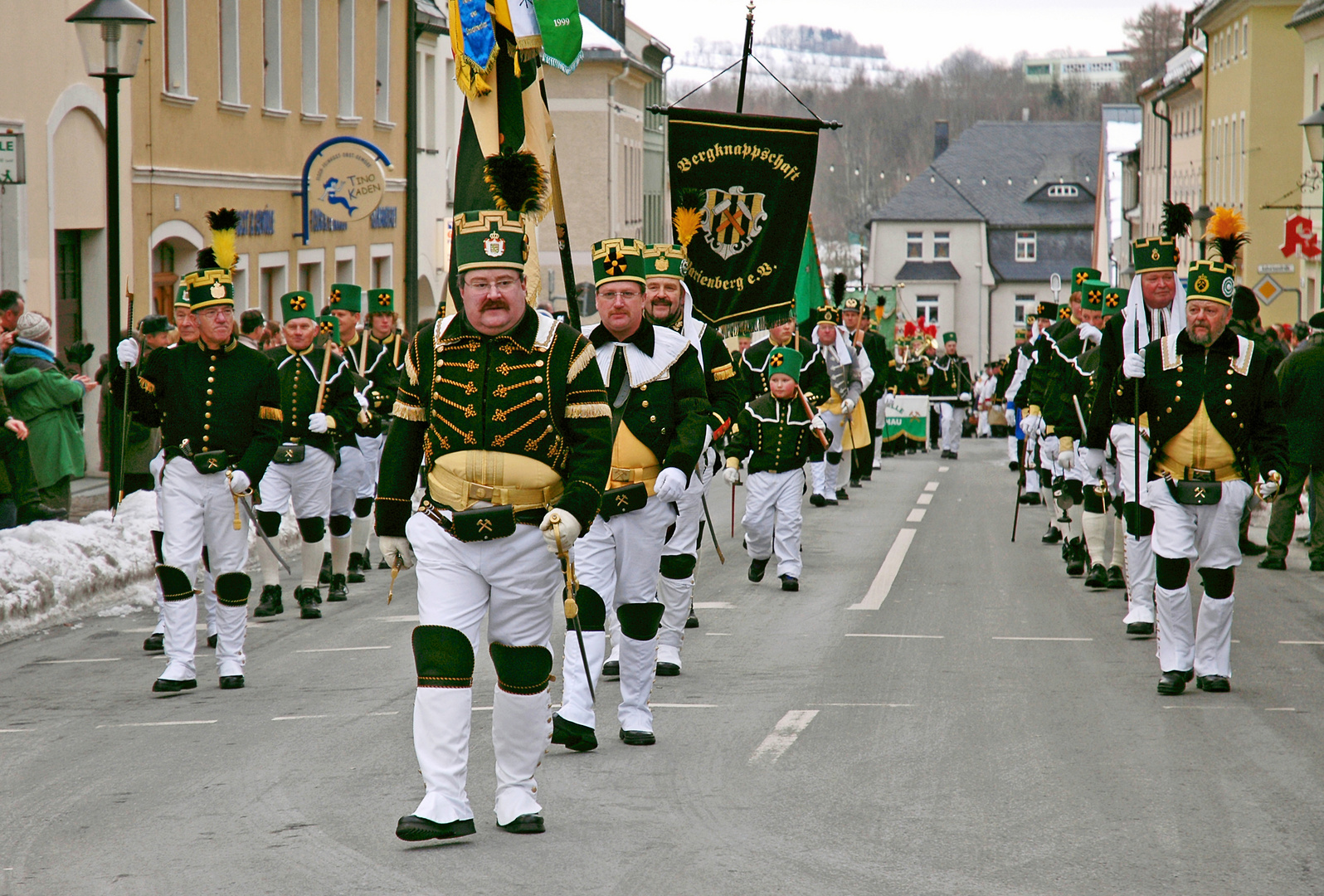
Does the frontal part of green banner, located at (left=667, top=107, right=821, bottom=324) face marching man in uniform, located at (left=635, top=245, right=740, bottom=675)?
yes

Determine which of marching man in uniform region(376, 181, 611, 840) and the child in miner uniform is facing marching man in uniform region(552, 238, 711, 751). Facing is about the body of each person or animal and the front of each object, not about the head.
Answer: the child in miner uniform

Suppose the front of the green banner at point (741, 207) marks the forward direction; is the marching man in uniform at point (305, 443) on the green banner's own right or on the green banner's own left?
on the green banner's own right

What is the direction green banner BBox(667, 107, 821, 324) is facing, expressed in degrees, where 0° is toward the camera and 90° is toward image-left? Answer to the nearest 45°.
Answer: approximately 0°

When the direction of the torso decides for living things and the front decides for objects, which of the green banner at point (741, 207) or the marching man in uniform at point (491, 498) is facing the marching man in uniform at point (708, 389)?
the green banner

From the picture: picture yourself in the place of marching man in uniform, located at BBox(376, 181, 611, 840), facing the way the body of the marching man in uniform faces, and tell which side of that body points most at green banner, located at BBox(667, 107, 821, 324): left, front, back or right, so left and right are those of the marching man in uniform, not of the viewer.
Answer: back

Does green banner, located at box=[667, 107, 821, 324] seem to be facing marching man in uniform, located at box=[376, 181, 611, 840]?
yes

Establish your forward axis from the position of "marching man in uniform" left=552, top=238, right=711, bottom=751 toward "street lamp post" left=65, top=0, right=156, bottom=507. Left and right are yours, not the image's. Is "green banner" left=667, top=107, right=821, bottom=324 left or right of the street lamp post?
right

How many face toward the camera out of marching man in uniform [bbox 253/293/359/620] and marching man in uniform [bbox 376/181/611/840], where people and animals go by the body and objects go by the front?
2

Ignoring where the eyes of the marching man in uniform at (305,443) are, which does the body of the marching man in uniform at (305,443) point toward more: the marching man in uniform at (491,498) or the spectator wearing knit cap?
the marching man in uniform
